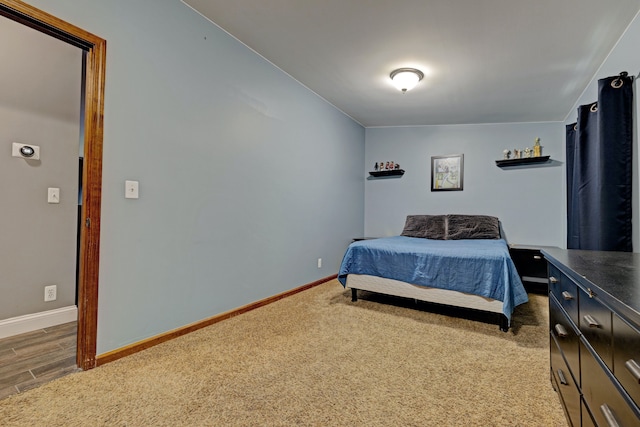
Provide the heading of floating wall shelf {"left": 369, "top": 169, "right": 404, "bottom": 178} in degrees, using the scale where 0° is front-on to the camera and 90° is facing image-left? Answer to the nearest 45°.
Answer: approximately 0°

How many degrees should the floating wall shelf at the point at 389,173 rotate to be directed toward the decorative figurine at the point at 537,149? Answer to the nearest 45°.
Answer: approximately 90° to its left

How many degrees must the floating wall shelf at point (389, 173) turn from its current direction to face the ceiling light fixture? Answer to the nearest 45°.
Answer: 0° — it already faces it

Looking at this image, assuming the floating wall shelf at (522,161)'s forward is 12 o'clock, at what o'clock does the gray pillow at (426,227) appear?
The gray pillow is roughly at 2 o'clock from the floating wall shelf.

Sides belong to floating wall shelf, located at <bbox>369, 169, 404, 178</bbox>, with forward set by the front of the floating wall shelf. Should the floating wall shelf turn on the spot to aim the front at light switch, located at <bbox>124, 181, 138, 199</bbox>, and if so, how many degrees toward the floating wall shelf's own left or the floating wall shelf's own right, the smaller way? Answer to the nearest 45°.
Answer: approximately 45° to the floating wall shelf's own right

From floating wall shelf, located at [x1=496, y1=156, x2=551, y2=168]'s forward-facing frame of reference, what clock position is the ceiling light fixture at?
The ceiling light fixture is roughly at 1 o'clock from the floating wall shelf.
